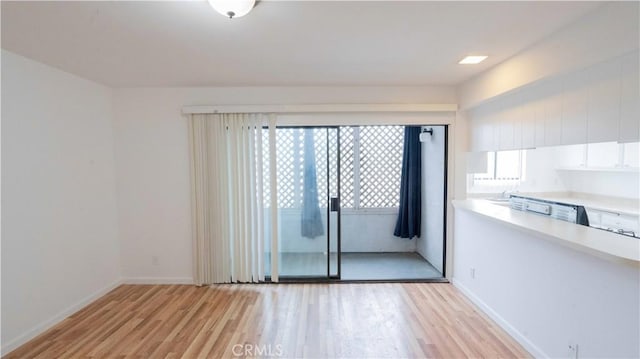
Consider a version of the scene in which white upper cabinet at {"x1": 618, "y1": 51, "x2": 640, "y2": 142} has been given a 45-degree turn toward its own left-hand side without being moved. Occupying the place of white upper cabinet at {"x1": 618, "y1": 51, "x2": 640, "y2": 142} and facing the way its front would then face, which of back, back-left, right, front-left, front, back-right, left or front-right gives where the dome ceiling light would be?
front-right

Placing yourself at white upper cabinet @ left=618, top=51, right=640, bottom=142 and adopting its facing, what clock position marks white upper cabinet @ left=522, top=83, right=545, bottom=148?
white upper cabinet @ left=522, top=83, right=545, bottom=148 is roughly at 3 o'clock from white upper cabinet @ left=618, top=51, right=640, bottom=142.

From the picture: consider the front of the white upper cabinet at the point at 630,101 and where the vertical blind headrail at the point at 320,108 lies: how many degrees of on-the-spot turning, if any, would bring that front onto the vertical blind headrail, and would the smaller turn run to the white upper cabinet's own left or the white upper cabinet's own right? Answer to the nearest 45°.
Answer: approximately 45° to the white upper cabinet's own right

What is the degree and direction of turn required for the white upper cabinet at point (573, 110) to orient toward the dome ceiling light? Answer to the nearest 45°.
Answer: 0° — it already faces it

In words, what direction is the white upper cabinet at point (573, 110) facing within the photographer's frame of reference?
facing the viewer and to the left of the viewer

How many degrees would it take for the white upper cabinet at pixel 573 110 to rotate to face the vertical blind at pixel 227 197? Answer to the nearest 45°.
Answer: approximately 45° to its right

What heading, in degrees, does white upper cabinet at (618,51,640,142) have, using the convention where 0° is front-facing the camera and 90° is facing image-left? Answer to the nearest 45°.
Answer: approximately 45°

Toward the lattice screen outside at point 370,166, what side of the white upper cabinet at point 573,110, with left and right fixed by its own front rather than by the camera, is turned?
right

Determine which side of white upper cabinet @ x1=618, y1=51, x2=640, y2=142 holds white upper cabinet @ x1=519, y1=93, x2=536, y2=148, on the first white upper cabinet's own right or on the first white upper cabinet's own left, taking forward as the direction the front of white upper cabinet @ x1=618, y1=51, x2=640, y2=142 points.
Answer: on the first white upper cabinet's own right
